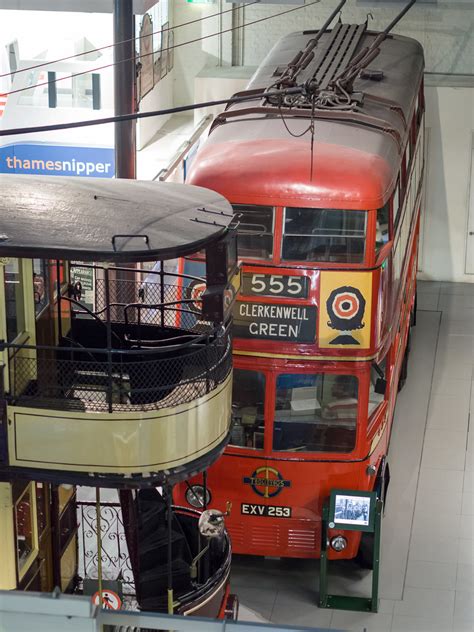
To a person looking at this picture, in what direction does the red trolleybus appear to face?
facing the viewer

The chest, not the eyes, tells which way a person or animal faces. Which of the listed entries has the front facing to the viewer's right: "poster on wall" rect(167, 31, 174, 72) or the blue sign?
the poster on wall

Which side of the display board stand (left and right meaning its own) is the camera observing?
front

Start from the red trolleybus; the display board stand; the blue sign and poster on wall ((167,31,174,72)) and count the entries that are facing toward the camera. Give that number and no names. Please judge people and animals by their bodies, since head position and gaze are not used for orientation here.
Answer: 3

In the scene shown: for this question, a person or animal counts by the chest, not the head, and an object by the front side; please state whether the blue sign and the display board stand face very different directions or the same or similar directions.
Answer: same or similar directions

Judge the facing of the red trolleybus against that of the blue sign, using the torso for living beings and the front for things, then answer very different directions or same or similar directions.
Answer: same or similar directions

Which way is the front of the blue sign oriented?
toward the camera

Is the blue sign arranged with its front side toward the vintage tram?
yes

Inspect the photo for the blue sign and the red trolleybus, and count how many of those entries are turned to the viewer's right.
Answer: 0

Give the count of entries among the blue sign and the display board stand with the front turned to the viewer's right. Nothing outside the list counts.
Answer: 0

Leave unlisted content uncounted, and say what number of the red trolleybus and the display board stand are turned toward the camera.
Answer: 2

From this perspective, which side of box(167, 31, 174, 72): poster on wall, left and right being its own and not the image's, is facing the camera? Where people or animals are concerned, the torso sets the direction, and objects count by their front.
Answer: right

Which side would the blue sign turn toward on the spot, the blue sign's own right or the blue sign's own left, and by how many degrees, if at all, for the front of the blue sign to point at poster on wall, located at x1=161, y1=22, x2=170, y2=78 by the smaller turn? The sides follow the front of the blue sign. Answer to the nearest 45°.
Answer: approximately 180°

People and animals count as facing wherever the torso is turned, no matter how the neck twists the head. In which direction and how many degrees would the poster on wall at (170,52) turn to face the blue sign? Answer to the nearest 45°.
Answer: approximately 90° to its right

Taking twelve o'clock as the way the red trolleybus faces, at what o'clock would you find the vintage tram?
The vintage tram is roughly at 1 o'clock from the red trolleybus.
